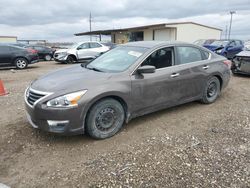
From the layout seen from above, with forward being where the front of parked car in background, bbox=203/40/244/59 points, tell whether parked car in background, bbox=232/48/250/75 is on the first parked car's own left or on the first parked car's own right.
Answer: on the first parked car's own left

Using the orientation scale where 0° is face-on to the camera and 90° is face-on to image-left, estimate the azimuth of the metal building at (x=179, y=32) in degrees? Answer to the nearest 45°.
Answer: approximately 45°

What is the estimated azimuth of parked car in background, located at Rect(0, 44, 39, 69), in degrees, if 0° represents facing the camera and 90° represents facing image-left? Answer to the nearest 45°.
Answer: approximately 90°

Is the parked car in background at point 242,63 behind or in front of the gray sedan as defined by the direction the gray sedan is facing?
behind

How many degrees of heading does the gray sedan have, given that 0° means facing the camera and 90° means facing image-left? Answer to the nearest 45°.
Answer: approximately 45°

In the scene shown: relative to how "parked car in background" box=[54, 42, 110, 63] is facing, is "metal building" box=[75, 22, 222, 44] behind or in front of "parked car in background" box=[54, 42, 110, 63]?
behind

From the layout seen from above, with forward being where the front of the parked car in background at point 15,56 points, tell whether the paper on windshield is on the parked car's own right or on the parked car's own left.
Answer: on the parked car's own left

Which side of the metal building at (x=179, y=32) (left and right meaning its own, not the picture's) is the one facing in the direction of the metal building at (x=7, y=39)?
right
